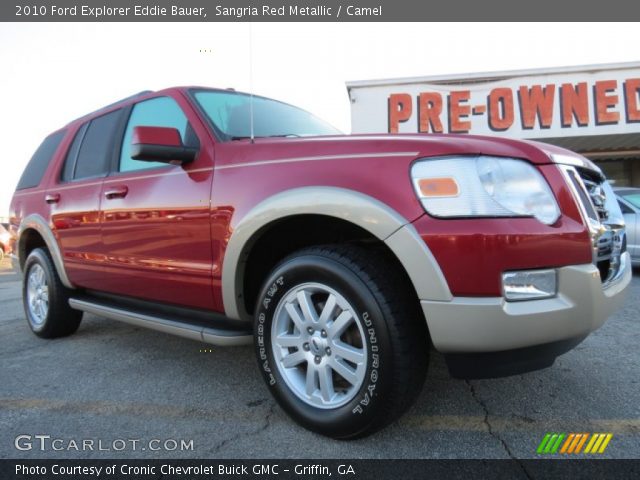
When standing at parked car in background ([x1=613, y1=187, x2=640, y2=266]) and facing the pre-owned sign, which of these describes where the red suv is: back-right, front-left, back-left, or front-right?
back-left

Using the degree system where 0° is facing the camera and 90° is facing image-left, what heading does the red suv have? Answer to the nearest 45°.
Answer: approximately 315°

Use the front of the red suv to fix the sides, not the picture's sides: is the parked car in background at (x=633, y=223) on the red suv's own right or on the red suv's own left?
on the red suv's own left

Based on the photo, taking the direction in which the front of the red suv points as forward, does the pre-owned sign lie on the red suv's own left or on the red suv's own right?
on the red suv's own left

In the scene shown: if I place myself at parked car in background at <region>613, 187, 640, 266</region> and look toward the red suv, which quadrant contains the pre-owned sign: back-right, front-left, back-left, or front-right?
back-right
